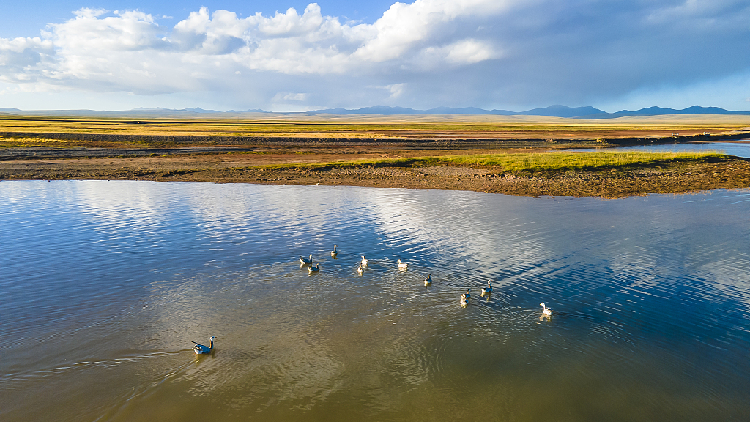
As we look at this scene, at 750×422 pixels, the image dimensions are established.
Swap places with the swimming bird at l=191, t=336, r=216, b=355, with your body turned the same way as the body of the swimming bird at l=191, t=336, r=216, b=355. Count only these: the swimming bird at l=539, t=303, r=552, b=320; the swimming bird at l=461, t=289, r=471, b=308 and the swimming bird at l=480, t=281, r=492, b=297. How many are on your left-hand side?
0

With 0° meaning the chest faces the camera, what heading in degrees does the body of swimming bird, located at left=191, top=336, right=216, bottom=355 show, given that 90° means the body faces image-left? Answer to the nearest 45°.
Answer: approximately 225°

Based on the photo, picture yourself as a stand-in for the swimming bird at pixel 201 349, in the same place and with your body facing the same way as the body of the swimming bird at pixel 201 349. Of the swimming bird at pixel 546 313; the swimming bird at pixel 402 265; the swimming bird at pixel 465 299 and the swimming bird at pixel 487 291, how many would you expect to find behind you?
0

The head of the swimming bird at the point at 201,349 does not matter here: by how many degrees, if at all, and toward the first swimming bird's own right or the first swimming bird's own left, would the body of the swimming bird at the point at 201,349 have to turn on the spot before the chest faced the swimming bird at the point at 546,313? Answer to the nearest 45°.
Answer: approximately 45° to the first swimming bird's own right

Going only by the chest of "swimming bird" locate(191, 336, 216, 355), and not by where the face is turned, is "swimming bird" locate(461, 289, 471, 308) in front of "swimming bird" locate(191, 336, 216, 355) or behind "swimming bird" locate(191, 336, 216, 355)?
in front

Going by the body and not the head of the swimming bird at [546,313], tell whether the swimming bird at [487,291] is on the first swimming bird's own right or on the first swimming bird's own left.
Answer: on the first swimming bird's own right

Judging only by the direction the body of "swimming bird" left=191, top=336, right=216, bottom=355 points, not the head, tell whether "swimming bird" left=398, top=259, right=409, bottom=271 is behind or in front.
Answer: in front

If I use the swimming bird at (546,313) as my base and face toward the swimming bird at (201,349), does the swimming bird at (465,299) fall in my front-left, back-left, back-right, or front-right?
front-right

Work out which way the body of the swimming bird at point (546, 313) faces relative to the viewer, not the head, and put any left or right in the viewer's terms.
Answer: facing the viewer and to the left of the viewer
